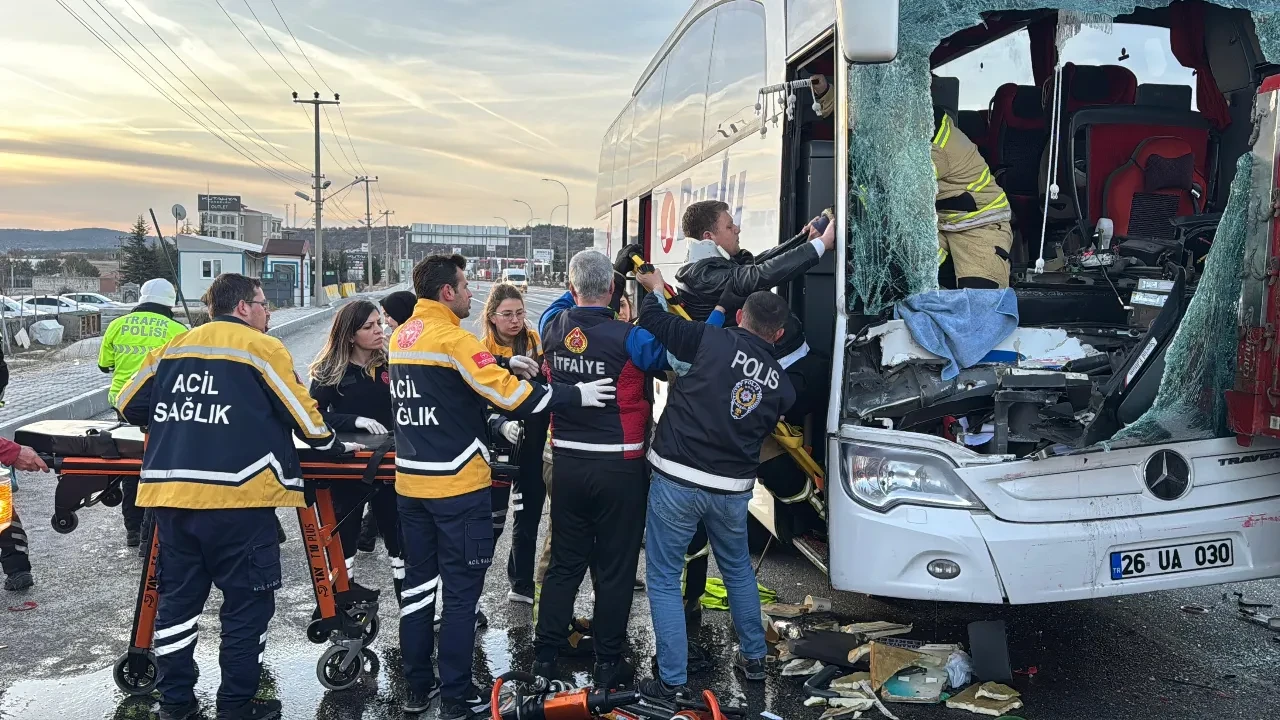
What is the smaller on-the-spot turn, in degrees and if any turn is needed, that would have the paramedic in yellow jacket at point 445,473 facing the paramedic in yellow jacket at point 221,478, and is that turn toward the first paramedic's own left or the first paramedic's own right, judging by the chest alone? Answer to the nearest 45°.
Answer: approximately 135° to the first paramedic's own left

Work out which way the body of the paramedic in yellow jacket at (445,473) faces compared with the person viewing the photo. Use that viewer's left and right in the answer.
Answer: facing away from the viewer and to the right of the viewer

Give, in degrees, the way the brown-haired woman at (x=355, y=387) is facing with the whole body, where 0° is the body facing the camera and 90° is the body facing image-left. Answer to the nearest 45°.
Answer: approximately 315°

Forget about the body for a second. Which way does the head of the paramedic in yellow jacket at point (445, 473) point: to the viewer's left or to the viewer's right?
to the viewer's right

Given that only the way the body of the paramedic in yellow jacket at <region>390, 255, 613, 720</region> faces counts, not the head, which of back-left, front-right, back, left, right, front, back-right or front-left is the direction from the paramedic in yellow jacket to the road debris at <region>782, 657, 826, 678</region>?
front-right

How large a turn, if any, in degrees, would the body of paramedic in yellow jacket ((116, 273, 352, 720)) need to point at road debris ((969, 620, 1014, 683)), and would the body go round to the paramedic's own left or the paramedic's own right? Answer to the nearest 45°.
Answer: approximately 45° to the paramedic's own right

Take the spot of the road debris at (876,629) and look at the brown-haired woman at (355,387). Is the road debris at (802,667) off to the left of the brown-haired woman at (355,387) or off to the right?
left

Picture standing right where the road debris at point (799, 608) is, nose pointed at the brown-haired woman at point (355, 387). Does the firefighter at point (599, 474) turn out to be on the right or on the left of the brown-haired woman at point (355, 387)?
left

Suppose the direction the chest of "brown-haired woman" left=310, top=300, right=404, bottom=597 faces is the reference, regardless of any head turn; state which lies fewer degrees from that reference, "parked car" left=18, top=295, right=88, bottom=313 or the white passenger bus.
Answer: the white passenger bus

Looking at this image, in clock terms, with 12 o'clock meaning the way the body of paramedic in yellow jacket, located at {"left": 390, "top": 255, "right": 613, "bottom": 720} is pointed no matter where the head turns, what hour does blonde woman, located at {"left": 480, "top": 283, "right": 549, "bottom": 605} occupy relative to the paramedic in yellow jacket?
The blonde woman is roughly at 11 o'clock from the paramedic in yellow jacket.

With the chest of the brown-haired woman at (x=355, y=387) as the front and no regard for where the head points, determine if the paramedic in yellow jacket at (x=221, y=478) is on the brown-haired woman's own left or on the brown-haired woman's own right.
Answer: on the brown-haired woman's own right

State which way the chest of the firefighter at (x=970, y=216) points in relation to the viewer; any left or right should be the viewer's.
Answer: facing to the left of the viewer

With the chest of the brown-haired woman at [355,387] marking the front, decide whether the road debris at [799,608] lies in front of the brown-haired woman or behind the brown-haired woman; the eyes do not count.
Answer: in front
